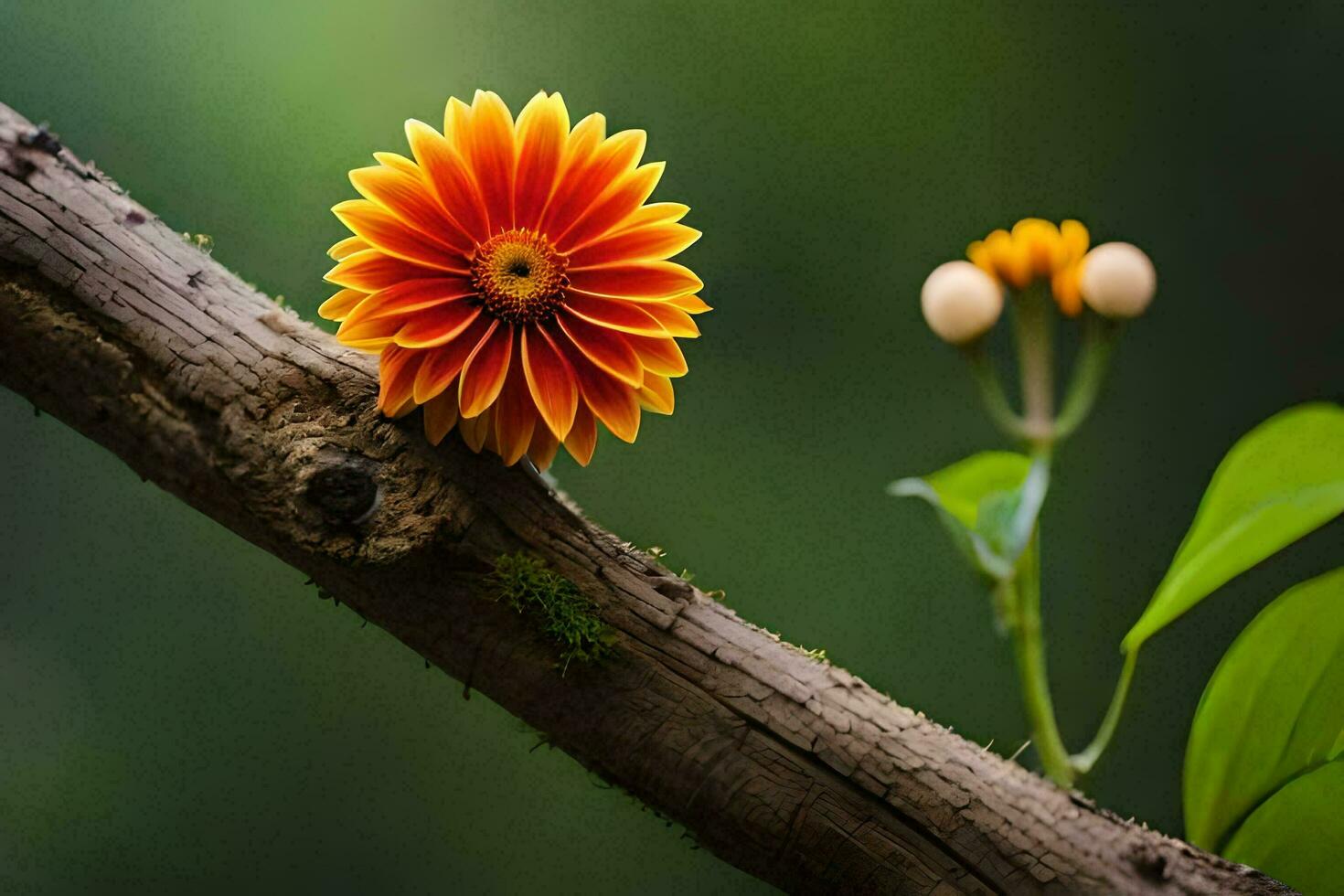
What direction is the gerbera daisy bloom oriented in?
toward the camera
